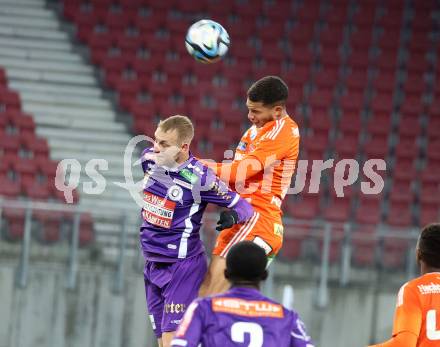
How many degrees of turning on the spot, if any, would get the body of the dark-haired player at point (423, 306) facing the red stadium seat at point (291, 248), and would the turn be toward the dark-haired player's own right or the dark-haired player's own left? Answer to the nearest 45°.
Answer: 0° — they already face it

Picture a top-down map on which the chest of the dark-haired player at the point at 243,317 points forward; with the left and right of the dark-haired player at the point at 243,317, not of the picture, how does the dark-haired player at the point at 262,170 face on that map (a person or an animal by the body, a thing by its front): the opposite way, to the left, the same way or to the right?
to the left

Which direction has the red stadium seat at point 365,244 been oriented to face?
toward the camera

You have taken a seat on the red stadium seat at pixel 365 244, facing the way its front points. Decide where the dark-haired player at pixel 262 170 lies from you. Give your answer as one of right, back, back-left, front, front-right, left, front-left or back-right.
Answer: front

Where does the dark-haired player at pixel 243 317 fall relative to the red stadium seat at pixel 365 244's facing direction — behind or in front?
in front

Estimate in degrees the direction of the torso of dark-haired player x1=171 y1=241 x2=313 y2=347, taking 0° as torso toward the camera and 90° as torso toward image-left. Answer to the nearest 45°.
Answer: approximately 180°

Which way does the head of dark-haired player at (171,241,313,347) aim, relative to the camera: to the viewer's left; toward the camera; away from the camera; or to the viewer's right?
away from the camera

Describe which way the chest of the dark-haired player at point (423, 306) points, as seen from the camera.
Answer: away from the camera

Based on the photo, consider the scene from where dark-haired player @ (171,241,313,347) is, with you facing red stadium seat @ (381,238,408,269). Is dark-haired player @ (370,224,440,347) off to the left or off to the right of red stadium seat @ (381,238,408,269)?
right

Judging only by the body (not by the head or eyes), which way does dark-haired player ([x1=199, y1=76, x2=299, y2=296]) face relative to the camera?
to the viewer's left

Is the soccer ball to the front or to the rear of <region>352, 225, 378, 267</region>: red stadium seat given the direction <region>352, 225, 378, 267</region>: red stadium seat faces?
to the front

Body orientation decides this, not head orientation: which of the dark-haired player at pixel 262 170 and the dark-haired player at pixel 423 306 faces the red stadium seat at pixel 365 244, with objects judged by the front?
the dark-haired player at pixel 423 306
